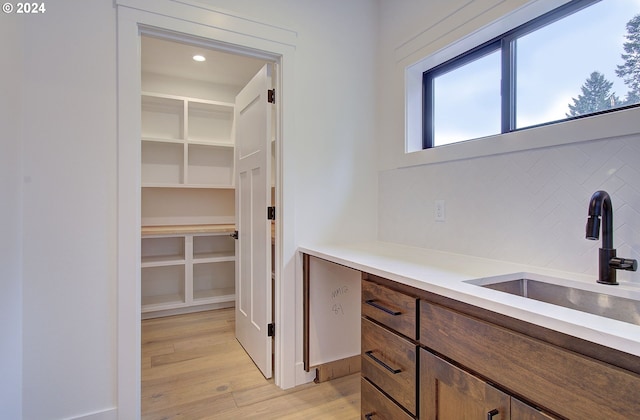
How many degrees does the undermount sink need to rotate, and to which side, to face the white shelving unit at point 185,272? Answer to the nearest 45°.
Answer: approximately 45° to its right

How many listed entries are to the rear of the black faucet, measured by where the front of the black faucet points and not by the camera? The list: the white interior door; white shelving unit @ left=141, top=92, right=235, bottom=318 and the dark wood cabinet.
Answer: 0

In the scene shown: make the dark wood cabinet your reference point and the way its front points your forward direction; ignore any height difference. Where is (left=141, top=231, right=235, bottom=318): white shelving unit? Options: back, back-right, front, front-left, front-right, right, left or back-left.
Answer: right

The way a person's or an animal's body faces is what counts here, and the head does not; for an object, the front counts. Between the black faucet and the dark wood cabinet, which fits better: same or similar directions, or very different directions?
same or similar directions

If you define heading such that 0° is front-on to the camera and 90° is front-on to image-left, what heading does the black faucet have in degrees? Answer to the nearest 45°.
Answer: approximately 45°

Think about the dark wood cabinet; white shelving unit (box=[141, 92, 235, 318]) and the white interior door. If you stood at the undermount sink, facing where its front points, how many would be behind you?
0

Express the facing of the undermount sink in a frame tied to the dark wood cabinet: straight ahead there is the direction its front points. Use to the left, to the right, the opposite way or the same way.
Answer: the same way

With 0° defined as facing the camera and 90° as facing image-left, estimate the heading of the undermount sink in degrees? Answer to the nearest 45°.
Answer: approximately 45°

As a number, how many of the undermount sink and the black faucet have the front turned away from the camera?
0

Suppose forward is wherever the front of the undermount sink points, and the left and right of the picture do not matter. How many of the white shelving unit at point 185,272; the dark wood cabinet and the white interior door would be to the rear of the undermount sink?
0

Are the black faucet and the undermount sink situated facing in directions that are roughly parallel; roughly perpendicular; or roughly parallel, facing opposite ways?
roughly parallel

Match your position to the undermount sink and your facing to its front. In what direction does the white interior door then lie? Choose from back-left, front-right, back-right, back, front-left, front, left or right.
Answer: front-right
